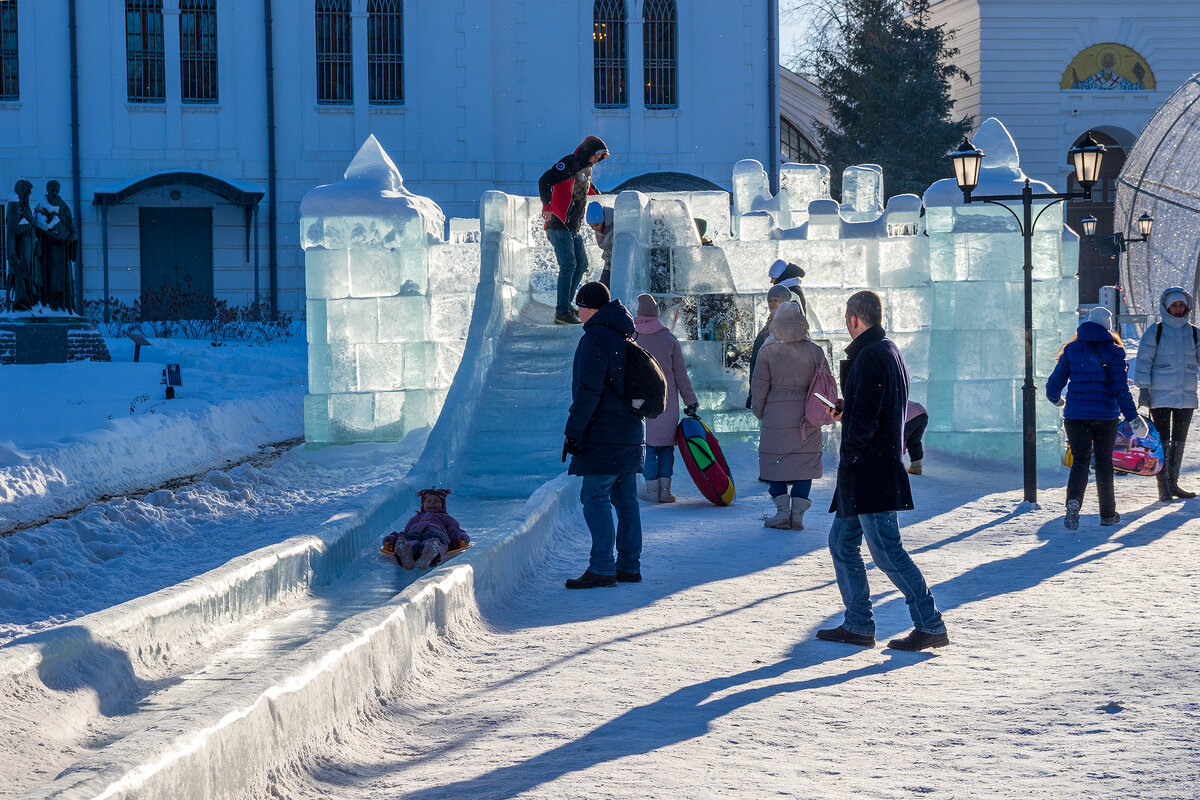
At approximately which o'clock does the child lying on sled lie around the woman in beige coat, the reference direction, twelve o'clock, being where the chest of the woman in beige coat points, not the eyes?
The child lying on sled is roughly at 8 o'clock from the woman in beige coat.

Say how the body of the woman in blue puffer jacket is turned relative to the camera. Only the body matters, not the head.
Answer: away from the camera

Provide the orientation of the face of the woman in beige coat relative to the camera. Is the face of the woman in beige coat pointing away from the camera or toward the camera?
away from the camera

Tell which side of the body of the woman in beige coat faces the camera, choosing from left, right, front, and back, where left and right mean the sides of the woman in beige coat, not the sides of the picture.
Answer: back

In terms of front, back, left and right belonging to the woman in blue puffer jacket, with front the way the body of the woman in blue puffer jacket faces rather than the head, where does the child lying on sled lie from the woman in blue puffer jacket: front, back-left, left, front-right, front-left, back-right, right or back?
back-left
